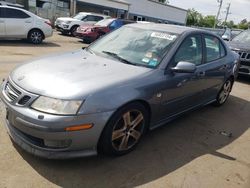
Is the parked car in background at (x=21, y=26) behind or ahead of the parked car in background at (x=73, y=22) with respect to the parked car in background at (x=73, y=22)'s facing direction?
ahead

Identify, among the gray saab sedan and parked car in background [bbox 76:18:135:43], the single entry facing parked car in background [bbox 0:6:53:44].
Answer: parked car in background [bbox 76:18:135:43]

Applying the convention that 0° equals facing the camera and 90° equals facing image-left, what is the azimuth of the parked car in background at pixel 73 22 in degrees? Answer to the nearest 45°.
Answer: approximately 45°

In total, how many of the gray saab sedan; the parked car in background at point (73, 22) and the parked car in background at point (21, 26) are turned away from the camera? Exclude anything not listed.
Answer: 0

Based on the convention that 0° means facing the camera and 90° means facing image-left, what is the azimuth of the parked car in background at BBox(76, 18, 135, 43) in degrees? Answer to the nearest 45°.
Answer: approximately 45°

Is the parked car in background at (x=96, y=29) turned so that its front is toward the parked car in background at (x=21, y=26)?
yes

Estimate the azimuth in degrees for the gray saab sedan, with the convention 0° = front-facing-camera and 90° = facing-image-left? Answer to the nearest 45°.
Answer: approximately 45°

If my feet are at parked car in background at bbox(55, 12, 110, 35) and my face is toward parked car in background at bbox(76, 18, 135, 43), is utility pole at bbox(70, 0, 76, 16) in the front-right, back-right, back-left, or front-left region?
back-left

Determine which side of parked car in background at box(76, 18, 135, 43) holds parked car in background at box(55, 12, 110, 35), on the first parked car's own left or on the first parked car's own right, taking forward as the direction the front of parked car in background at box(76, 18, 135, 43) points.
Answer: on the first parked car's own right

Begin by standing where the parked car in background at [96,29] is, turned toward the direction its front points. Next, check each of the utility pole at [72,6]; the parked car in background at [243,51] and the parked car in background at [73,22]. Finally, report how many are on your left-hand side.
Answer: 1
